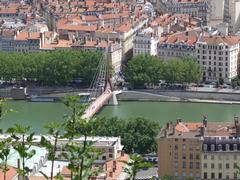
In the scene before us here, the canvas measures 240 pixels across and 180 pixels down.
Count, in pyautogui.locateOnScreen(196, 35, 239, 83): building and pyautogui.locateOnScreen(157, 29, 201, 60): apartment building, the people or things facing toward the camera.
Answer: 2

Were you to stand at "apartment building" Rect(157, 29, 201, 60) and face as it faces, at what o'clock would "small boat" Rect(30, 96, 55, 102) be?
The small boat is roughly at 2 o'clock from the apartment building.

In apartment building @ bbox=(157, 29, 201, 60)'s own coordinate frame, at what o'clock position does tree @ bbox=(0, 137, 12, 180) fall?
The tree is roughly at 12 o'clock from the apartment building.

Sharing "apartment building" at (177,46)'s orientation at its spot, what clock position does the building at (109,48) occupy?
The building is roughly at 3 o'clock from the apartment building.

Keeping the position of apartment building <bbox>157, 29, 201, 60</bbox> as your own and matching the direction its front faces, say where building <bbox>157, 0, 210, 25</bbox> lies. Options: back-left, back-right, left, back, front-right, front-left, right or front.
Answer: back

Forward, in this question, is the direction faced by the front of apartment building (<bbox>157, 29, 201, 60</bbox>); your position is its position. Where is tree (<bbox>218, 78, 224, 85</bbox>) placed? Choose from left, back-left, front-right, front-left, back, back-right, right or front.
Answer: front-left

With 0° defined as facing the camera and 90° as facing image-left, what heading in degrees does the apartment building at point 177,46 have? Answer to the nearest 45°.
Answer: approximately 0°

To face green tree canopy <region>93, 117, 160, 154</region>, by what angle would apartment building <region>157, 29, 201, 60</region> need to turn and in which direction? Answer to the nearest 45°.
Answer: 0° — it already faces it

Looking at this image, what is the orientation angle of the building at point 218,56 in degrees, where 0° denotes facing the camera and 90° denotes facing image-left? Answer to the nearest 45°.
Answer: approximately 0°

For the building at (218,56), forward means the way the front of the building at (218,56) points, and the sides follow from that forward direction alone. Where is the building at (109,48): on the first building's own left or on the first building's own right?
on the first building's own right
